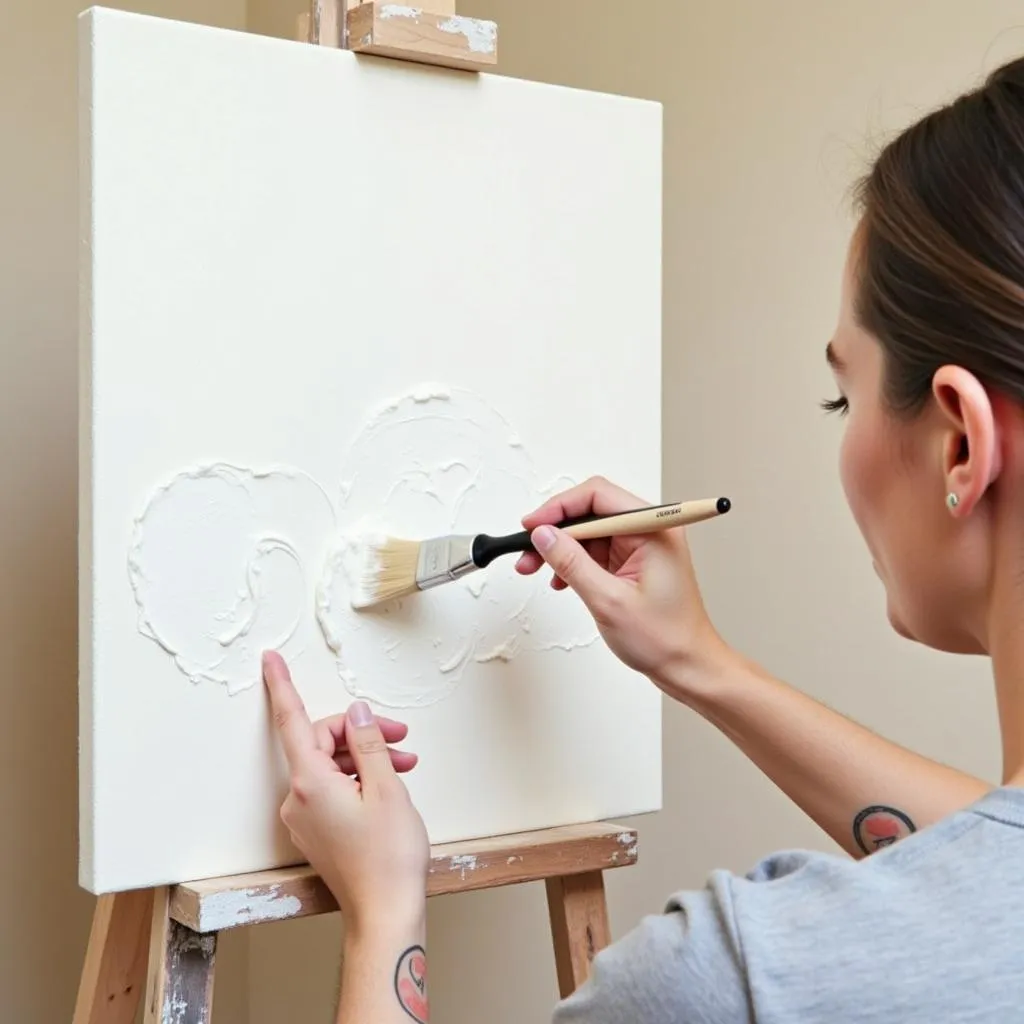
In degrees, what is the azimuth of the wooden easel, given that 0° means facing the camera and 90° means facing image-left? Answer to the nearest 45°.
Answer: approximately 315°

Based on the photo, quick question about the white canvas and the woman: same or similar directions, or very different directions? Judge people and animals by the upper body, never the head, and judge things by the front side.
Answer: very different directions

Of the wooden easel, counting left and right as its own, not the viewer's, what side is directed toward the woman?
front

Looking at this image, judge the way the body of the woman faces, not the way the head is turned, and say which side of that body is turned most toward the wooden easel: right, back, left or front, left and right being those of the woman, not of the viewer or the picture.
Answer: front

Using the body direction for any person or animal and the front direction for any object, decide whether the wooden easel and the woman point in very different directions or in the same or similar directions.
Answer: very different directions

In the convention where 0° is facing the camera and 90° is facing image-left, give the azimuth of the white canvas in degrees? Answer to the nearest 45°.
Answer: approximately 315°

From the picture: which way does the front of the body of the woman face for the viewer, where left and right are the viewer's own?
facing away from the viewer and to the left of the viewer

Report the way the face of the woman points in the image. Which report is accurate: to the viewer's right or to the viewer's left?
to the viewer's left

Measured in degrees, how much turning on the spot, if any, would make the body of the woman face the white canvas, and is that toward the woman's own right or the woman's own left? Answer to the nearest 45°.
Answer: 0° — they already face it
